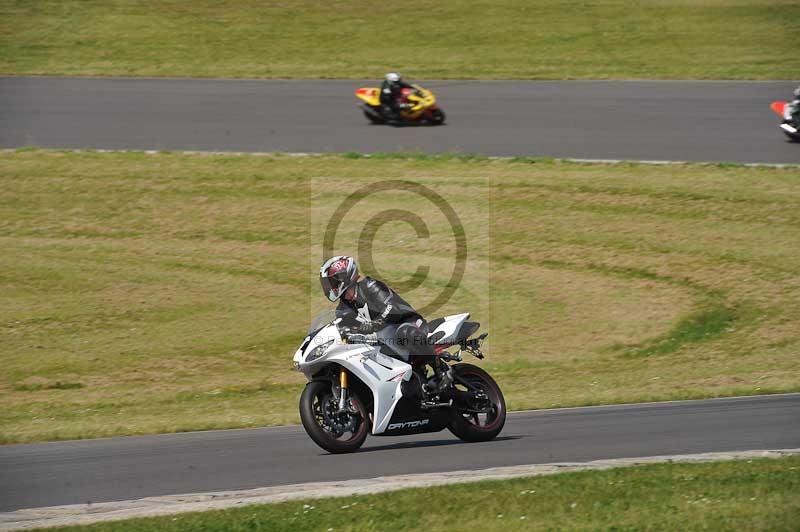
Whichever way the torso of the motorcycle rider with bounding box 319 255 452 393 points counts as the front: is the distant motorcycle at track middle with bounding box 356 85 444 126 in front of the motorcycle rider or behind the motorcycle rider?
behind

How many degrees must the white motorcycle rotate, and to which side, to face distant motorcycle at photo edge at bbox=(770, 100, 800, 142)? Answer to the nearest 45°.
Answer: approximately 180°

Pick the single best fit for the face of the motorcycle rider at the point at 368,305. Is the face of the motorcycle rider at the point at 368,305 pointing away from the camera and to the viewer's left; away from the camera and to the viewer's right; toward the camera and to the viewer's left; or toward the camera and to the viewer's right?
toward the camera and to the viewer's left

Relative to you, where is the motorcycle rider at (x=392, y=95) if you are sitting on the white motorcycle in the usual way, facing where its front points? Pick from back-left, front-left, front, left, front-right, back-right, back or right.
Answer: back-right

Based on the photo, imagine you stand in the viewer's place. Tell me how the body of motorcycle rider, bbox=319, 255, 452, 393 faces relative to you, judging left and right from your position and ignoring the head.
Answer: facing the viewer and to the left of the viewer

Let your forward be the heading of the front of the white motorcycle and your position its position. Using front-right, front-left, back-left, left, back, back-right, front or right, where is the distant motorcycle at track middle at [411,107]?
back-right
